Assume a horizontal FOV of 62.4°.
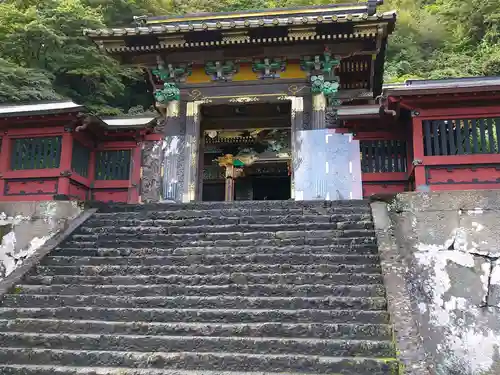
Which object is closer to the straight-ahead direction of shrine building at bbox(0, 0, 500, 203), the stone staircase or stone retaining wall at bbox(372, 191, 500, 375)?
the stone staircase

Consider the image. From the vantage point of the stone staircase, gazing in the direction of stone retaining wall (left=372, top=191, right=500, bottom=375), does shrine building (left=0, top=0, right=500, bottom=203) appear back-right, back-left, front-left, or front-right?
front-left

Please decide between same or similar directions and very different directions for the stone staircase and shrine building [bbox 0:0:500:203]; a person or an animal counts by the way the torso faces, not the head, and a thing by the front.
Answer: same or similar directions

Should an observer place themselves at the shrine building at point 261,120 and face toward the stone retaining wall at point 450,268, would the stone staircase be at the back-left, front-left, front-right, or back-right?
front-right

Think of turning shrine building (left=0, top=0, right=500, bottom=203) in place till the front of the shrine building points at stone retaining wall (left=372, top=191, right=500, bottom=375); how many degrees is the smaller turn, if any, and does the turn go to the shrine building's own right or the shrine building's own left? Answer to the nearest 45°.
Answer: approximately 45° to the shrine building's own left

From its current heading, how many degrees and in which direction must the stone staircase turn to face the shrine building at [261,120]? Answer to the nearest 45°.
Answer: approximately 180°

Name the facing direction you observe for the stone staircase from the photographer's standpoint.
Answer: facing the viewer

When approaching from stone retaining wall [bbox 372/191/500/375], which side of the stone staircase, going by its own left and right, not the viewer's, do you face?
left

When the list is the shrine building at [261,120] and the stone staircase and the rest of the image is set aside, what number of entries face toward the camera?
2

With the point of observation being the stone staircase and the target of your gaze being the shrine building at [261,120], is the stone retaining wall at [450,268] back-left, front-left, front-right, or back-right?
front-right

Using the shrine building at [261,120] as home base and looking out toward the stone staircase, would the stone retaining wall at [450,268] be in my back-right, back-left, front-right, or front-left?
front-left

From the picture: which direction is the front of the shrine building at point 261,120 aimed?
toward the camera

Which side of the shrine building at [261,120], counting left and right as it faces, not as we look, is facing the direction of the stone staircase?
front
